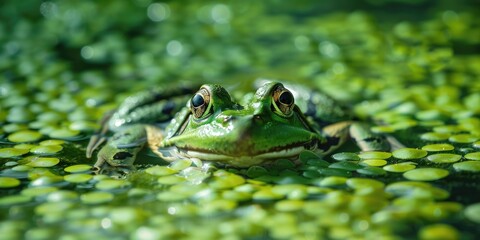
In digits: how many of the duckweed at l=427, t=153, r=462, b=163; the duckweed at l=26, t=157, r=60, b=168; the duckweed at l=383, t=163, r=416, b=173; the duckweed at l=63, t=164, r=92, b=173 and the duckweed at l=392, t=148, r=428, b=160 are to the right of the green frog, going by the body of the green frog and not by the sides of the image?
2

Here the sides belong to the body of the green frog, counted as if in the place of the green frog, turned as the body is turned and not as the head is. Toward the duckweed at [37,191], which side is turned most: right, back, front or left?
right

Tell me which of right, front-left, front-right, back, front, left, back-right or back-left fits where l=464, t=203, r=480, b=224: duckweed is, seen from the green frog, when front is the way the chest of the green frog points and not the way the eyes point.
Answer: front-left

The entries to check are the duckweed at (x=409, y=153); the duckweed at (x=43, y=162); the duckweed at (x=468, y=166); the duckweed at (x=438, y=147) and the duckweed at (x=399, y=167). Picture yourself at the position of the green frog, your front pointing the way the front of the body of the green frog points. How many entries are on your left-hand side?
4

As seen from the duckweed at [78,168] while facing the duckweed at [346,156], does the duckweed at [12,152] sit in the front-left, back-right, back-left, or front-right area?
back-left

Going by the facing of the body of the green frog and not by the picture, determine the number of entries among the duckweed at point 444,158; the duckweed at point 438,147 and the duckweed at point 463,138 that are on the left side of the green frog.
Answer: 3

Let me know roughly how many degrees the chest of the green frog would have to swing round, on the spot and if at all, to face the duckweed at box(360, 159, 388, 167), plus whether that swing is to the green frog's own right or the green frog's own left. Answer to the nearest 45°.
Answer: approximately 90° to the green frog's own left

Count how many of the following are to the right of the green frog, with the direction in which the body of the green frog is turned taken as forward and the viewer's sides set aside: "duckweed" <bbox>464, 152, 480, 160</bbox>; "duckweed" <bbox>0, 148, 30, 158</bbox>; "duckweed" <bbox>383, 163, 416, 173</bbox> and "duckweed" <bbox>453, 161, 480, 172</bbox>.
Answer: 1

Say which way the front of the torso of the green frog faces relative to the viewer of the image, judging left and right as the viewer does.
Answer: facing the viewer

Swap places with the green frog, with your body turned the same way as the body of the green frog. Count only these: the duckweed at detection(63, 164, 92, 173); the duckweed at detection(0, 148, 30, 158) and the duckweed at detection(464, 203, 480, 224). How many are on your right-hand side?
2

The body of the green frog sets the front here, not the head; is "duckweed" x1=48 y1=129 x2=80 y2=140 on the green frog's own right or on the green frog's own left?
on the green frog's own right

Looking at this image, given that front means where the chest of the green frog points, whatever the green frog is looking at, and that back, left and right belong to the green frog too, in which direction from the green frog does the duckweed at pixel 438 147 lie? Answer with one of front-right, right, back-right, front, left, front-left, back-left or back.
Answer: left

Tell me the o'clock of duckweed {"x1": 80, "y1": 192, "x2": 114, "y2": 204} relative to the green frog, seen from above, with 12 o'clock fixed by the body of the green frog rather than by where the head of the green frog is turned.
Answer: The duckweed is roughly at 2 o'clock from the green frog.

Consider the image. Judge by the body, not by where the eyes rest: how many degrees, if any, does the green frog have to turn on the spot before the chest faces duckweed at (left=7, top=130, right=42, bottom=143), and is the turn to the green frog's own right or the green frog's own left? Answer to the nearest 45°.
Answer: approximately 90° to the green frog's own right

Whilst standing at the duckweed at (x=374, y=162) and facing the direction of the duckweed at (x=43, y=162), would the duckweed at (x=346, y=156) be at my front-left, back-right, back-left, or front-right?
front-right

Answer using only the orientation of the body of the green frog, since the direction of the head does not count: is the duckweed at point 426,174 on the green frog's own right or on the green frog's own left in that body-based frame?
on the green frog's own left

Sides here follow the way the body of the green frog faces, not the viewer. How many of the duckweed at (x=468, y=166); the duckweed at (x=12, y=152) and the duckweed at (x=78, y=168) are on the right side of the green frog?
2
